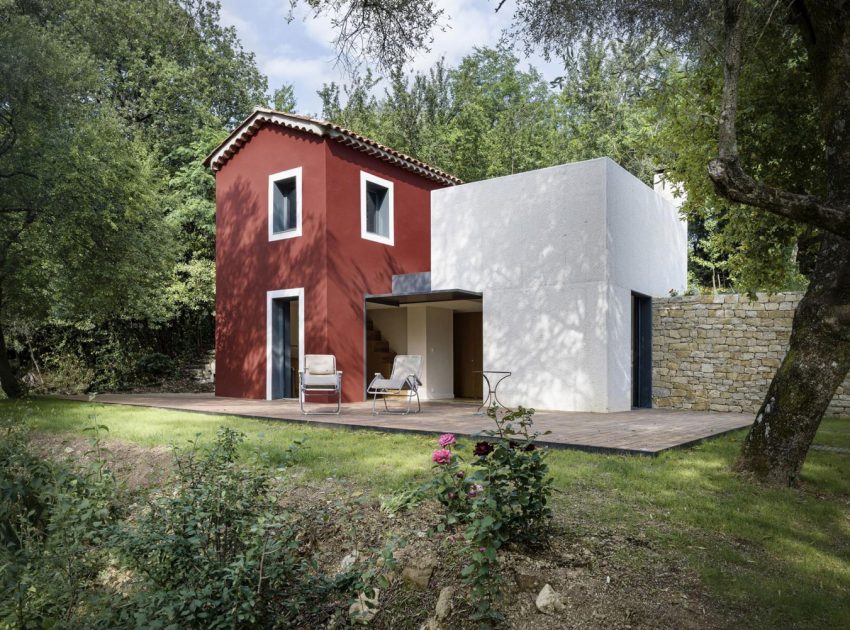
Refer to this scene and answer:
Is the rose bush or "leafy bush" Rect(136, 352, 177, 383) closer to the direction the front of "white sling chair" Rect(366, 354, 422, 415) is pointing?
the rose bush

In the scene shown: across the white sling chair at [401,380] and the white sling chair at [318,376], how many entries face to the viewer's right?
0

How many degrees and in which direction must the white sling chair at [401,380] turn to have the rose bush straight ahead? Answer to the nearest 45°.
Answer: approximately 45° to its left

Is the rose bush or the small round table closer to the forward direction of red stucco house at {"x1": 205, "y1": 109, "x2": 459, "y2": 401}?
the rose bush

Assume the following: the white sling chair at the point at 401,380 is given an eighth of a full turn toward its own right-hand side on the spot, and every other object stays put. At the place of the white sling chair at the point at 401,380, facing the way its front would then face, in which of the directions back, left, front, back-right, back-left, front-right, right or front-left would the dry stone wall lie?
back

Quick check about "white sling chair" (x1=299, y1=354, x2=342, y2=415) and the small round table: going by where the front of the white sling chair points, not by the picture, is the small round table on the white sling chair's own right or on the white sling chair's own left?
on the white sling chair's own left

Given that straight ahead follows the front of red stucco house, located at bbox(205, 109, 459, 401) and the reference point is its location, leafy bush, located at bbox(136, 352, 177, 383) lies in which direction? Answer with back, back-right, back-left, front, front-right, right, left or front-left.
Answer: right

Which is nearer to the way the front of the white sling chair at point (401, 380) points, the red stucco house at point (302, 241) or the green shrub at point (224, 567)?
the green shrub

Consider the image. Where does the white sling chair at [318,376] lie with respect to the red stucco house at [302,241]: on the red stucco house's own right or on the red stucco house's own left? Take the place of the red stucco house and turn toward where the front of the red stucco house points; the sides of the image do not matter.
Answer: on the red stucco house's own left
